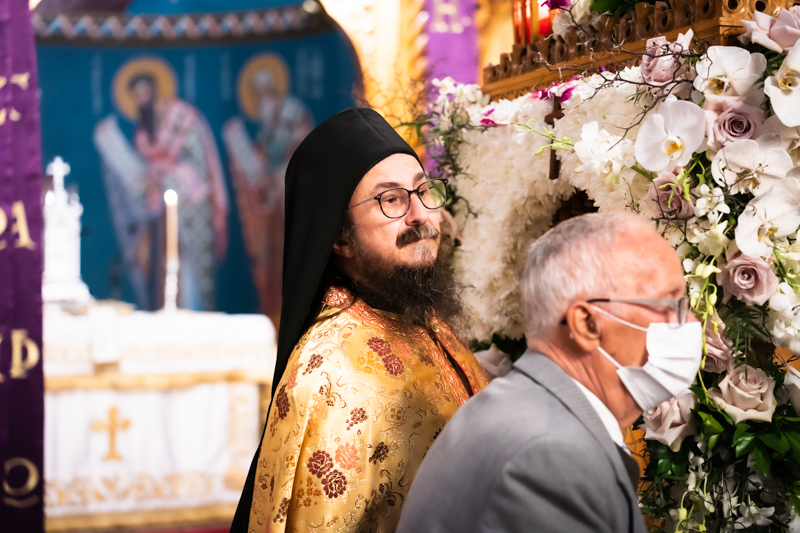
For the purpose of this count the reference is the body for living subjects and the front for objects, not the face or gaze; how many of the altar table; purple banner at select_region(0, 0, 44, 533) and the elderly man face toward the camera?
2

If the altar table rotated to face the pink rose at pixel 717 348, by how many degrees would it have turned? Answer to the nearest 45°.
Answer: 0° — it already faces it

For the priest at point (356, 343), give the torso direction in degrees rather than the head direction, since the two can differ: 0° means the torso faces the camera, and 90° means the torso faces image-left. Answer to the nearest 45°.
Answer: approximately 315°

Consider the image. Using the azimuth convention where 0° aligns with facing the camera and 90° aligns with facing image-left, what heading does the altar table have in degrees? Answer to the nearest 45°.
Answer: approximately 0°

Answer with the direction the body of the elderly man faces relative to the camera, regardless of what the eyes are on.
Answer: to the viewer's right

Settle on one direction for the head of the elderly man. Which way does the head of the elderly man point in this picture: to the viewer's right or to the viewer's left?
to the viewer's right

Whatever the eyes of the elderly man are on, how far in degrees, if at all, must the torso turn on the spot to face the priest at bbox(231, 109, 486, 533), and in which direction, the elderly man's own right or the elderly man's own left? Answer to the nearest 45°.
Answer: approximately 135° to the elderly man's own left
